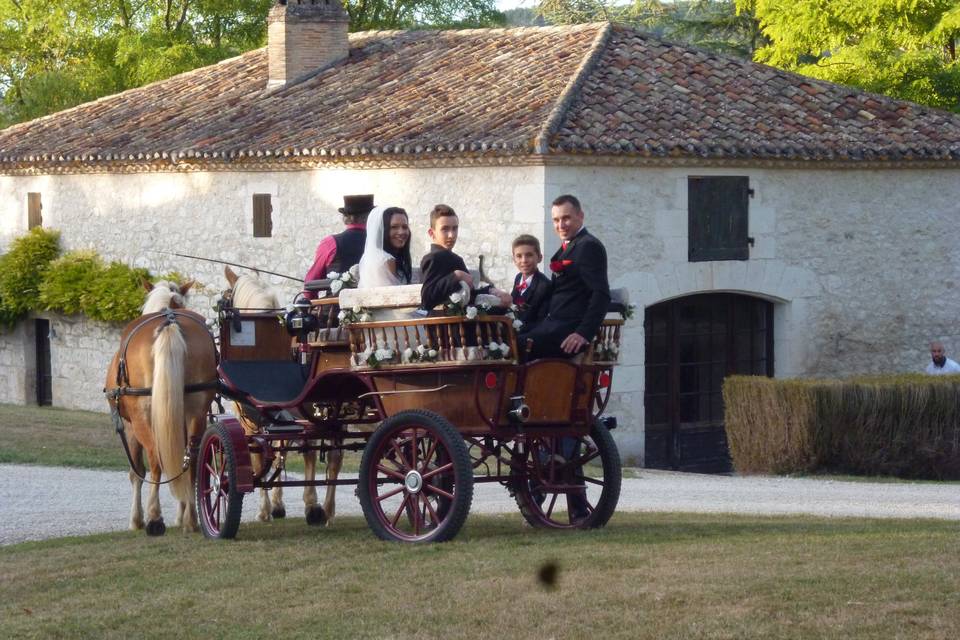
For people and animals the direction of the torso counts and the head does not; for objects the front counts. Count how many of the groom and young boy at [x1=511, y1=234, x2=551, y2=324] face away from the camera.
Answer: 0

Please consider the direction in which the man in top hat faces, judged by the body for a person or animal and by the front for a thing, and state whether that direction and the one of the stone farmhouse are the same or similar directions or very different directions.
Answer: very different directions

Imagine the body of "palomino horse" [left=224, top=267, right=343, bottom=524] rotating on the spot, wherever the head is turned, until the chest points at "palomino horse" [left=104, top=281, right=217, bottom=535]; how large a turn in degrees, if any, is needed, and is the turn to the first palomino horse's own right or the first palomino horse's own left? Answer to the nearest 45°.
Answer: approximately 90° to the first palomino horse's own left

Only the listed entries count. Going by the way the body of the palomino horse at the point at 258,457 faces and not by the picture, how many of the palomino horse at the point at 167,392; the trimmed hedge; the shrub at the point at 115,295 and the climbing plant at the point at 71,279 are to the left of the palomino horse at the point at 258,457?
1

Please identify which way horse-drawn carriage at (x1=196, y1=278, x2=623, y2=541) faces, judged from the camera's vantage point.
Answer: facing away from the viewer and to the left of the viewer

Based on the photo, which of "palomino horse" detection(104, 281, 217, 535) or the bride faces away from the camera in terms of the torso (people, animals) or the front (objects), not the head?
the palomino horse

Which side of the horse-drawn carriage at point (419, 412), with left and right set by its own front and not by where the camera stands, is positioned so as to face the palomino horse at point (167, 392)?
front

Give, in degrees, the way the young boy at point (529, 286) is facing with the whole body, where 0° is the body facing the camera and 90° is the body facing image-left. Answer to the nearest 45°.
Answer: approximately 45°

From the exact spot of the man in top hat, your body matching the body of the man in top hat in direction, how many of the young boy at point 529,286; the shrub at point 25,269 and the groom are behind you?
2

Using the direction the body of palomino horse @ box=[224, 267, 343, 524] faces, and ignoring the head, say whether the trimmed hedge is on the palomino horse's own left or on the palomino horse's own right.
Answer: on the palomino horse's own right

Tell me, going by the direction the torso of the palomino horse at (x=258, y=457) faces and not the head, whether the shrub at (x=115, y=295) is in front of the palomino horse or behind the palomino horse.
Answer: in front
